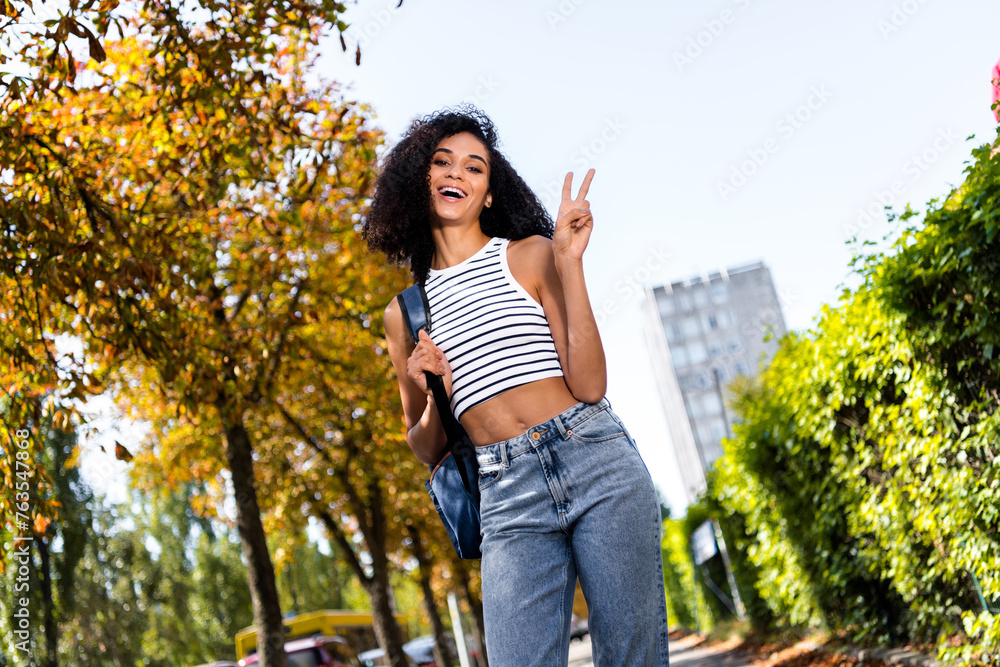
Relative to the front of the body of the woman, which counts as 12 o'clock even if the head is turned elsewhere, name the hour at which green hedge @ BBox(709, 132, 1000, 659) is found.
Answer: The green hedge is roughly at 7 o'clock from the woman.

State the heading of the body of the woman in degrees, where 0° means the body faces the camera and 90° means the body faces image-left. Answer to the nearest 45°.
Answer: approximately 0°

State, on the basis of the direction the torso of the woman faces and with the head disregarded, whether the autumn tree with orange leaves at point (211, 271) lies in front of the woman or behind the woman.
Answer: behind

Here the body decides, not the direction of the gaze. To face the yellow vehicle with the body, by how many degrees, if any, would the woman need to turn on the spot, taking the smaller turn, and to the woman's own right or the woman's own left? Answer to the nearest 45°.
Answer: approximately 180°

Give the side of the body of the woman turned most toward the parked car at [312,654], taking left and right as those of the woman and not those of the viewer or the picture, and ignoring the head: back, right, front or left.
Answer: back

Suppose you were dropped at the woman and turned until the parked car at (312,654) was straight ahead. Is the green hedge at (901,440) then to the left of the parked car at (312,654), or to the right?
right
